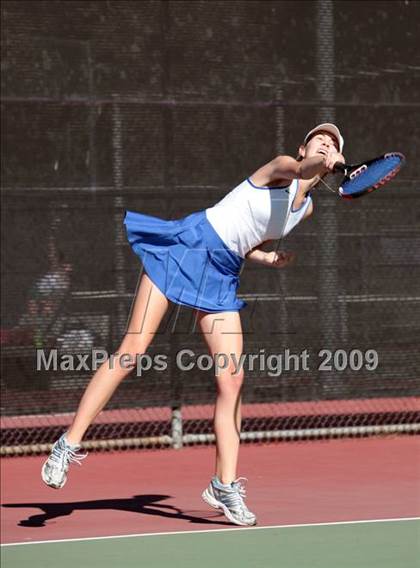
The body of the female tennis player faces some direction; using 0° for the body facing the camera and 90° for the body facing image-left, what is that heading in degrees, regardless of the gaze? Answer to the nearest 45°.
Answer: approximately 315°

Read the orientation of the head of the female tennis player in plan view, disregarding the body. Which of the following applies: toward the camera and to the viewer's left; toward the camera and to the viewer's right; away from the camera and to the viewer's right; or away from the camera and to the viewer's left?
toward the camera and to the viewer's right
